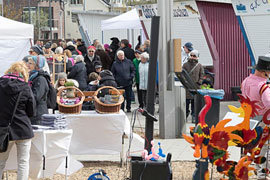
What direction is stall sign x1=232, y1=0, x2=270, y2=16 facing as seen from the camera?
toward the camera

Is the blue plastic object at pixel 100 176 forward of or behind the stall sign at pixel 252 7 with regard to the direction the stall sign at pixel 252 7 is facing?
forward

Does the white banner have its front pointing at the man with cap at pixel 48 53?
no

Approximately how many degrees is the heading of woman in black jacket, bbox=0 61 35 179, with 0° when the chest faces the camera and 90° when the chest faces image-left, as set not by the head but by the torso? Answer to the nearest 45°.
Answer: approximately 225°

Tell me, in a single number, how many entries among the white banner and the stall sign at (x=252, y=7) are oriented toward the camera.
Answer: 2

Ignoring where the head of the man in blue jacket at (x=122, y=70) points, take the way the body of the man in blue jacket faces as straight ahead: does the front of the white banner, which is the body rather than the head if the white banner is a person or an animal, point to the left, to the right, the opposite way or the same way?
the same way

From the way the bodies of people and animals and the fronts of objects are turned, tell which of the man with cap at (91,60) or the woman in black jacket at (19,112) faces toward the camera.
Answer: the man with cap

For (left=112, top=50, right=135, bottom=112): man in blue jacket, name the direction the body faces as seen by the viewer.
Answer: toward the camera

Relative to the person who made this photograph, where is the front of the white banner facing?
facing the viewer

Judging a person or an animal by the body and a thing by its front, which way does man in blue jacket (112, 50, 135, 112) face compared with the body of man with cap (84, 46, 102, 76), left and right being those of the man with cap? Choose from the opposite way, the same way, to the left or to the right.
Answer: the same way

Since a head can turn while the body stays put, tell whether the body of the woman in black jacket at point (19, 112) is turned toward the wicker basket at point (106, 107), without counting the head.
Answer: yes

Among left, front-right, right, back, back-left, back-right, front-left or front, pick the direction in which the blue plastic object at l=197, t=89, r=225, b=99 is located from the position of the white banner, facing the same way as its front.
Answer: front

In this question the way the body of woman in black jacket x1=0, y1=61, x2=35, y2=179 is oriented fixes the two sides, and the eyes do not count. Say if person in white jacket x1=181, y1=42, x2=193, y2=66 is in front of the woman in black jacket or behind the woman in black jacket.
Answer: in front
